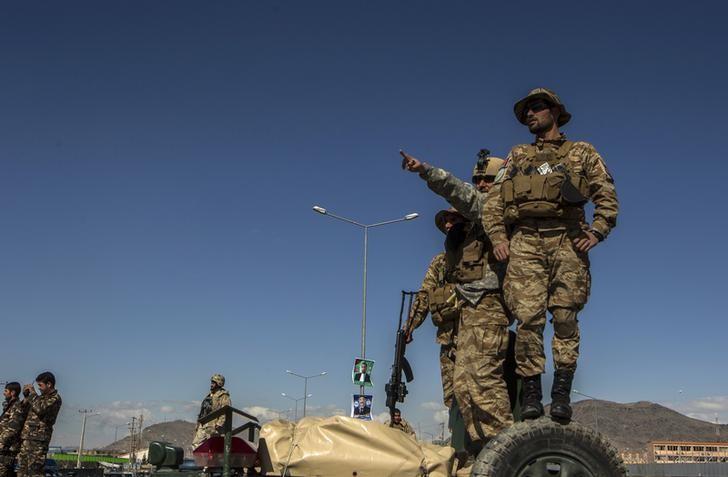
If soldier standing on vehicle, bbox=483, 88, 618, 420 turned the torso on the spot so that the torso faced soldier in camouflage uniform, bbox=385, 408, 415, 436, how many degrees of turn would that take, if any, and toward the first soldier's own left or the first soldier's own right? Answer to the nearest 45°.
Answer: approximately 180°

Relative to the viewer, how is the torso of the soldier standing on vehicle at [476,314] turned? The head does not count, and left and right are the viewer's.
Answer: facing the viewer and to the left of the viewer

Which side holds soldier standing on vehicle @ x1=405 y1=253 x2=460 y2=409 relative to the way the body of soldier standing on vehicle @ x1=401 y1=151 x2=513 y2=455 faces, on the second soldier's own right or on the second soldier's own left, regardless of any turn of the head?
on the second soldier's own right

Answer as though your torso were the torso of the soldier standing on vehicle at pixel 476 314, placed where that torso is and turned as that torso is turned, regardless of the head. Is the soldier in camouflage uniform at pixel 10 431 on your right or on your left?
on your right

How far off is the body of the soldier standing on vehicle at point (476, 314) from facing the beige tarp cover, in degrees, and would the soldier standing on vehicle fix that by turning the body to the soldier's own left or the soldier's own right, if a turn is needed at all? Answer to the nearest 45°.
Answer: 0° — they already face it

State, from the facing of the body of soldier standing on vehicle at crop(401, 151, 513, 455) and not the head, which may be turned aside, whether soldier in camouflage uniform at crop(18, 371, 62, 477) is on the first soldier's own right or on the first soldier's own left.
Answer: on the first soldier's own right

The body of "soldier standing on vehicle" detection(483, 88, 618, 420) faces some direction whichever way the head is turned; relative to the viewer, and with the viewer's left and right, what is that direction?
facing the viewer

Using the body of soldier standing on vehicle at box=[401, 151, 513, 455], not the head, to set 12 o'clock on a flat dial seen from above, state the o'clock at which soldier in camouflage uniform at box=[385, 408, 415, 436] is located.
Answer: The soldier in camouflage uniform is roughly at 4 o'clock from the soldier standing on vehicle.

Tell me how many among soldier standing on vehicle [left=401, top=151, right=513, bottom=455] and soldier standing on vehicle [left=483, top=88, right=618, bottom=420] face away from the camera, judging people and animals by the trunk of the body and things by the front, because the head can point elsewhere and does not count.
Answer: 0
